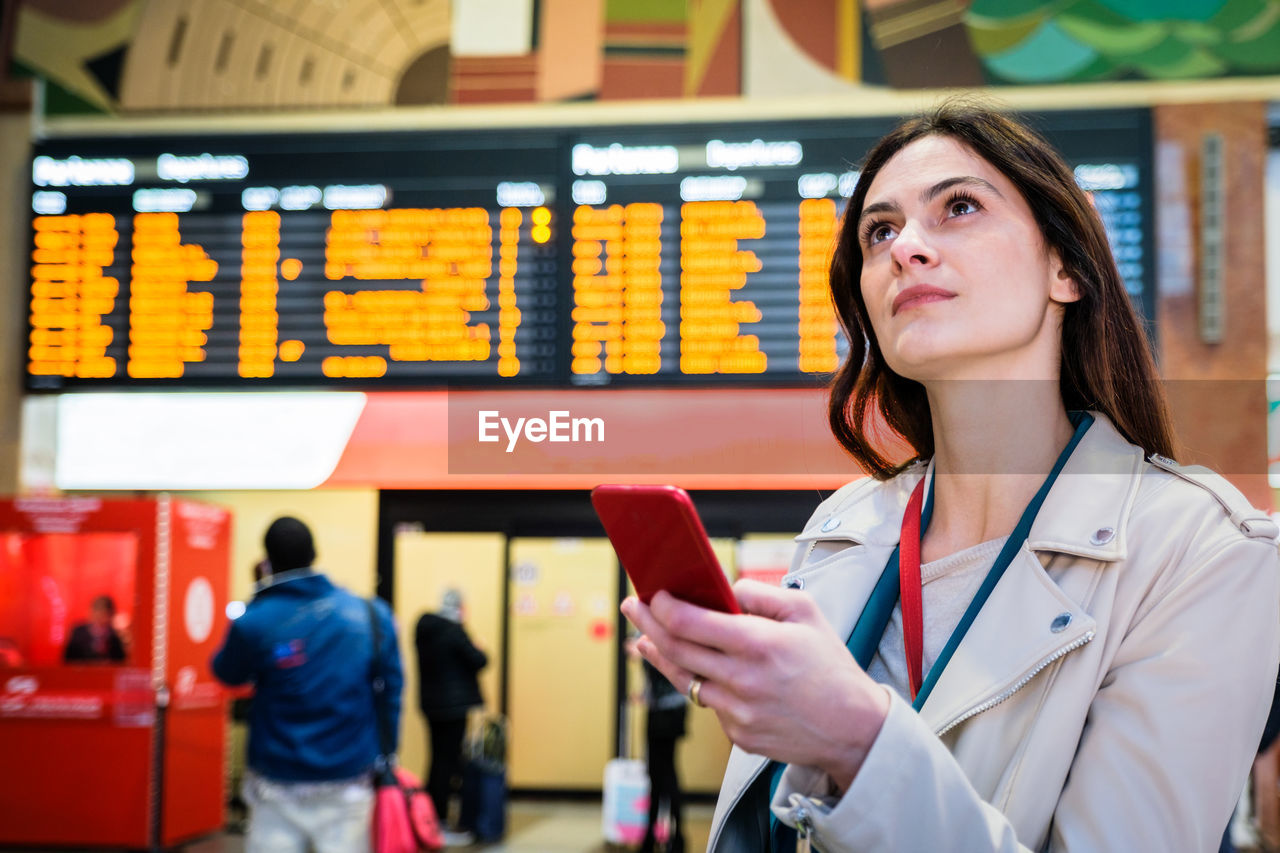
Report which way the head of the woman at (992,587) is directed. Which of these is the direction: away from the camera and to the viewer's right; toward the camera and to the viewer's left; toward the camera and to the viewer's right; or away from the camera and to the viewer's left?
toward the camera and to the viewer's left

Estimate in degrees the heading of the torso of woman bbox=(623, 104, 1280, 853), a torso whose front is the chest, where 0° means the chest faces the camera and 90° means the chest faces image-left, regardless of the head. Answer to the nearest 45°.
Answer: approximately 45°

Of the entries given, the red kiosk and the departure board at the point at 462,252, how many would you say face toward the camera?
2

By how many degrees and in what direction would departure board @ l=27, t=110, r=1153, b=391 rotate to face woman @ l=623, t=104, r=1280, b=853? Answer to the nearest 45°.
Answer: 0° — it already faces them

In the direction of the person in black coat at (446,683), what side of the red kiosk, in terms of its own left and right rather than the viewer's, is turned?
left
